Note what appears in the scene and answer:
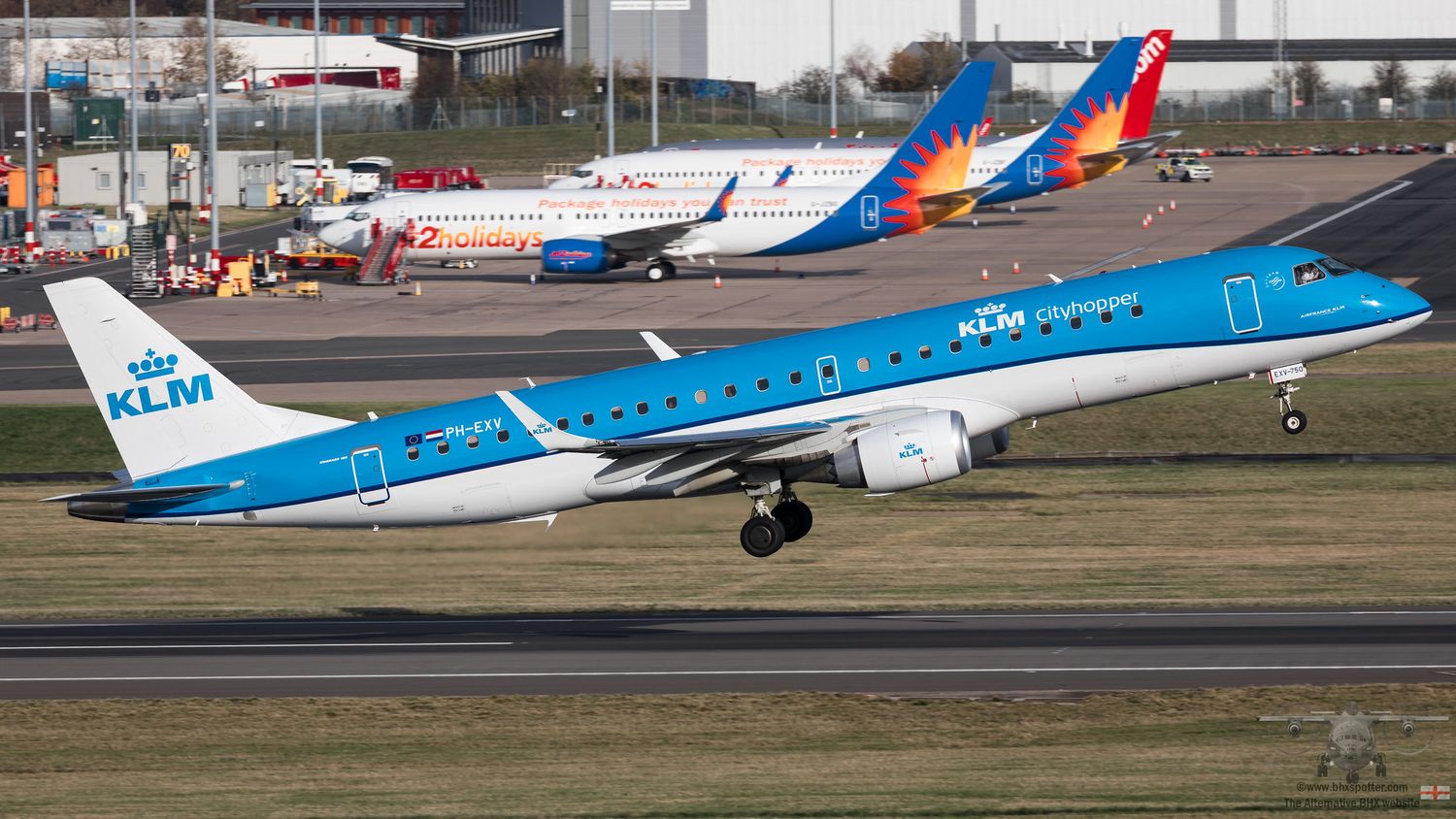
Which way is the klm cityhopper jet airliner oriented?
to the viewer's right
